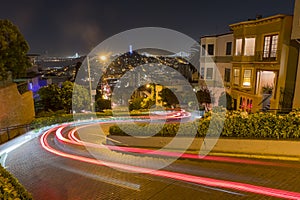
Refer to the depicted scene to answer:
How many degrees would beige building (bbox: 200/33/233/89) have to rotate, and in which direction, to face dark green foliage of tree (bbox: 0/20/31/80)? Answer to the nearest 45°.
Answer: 0° — it already faces it

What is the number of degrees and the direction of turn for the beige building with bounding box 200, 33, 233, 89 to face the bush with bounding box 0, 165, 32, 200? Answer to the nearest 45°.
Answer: approximately 45° to its left

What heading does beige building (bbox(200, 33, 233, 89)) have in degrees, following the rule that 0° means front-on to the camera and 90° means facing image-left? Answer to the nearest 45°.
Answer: approximately 45°
